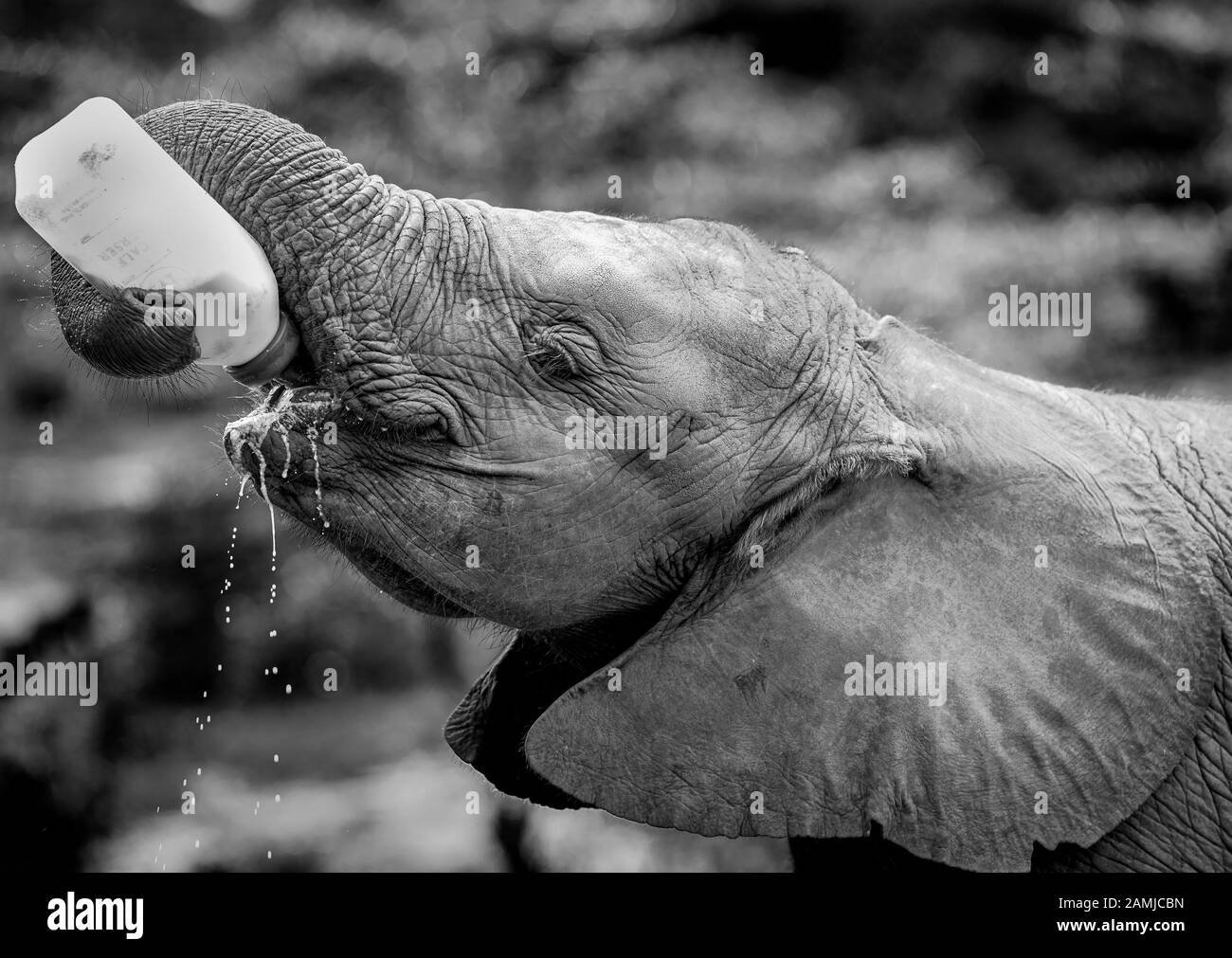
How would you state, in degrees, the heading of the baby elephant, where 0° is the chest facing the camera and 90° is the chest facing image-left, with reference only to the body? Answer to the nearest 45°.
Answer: approximately 90°
